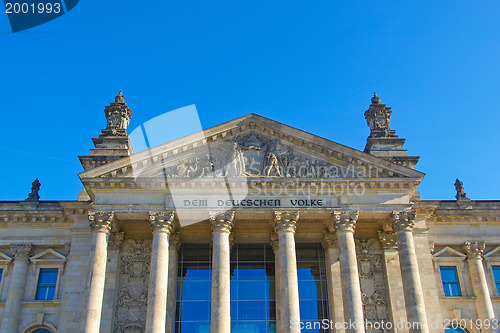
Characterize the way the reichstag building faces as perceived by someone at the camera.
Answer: facing the viewer
